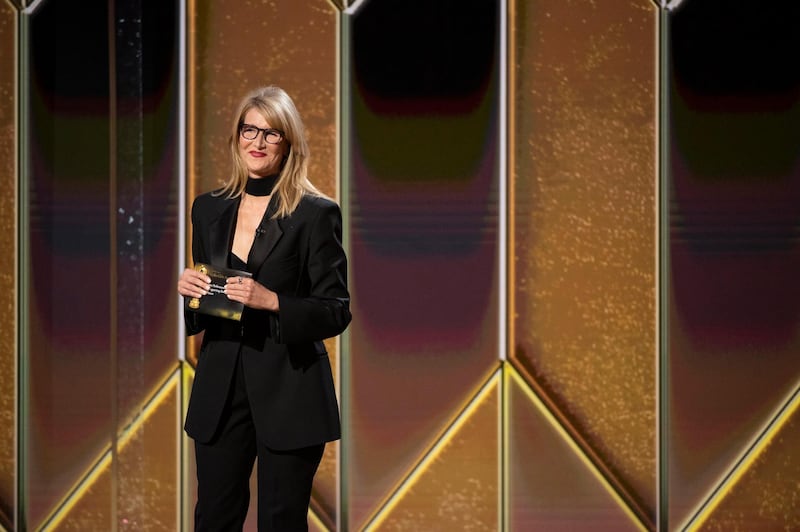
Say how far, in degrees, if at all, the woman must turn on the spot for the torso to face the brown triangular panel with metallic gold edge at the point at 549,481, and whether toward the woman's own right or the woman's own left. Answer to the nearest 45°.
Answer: approximately 180°

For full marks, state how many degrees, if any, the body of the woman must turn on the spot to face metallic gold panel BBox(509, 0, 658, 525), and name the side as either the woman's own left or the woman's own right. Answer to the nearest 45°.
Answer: approximately 180°

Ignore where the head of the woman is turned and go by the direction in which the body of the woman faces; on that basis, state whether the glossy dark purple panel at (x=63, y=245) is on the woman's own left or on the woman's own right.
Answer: on the woman's own right

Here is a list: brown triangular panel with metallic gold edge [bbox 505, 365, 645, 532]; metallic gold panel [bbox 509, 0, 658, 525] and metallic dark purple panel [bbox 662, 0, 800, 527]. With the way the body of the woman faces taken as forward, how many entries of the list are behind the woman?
3

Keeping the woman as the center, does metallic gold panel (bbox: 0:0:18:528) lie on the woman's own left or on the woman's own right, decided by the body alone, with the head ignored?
on the woman's own right

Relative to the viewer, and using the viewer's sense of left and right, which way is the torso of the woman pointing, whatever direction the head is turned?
facing the viewer and to the left of the viewer

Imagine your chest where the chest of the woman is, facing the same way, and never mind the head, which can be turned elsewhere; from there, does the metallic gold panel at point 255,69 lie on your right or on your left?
on your right

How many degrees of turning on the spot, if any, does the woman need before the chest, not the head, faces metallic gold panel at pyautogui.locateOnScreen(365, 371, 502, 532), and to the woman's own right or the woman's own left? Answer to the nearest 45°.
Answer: approximately 180°
